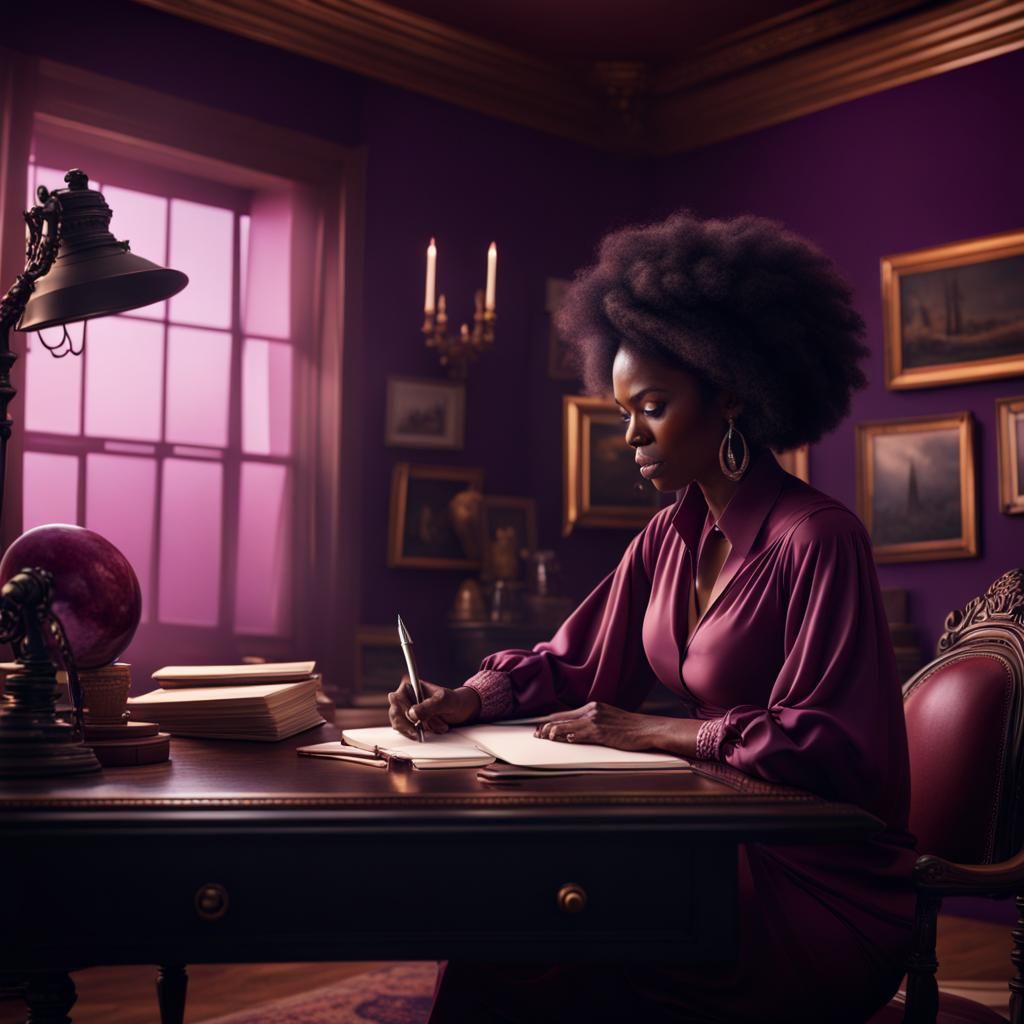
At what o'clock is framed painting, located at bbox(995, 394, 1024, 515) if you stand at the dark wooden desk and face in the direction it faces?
The framed painting is roughly at 7 o'clock from the dark wooden desk.

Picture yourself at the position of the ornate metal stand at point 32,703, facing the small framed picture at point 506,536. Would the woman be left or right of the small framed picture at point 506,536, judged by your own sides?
right

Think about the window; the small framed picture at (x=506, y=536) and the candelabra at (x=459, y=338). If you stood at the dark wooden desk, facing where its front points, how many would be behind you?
3

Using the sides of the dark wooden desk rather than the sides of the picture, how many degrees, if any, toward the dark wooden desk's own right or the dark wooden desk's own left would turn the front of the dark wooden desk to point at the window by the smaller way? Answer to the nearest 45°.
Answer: approximately 180°

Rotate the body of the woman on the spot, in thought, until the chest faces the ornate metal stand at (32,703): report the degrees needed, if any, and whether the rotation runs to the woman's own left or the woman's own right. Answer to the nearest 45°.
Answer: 0° — they already face it

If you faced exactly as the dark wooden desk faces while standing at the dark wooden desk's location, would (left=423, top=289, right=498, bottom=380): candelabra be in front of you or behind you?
behind

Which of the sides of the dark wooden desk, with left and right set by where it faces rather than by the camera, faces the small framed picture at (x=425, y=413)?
back

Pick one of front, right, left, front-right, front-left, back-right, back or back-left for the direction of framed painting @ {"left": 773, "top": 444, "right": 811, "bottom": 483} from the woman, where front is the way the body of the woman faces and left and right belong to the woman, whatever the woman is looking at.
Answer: back-right

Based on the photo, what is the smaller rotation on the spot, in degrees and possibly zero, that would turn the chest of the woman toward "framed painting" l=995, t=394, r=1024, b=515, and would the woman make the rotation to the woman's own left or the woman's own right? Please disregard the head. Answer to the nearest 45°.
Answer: approximately 135° to the woman's own right

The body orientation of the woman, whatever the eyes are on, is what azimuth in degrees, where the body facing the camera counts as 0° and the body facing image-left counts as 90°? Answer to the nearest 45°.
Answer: approximately 45°

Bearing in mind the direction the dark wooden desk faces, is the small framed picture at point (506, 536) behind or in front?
behind

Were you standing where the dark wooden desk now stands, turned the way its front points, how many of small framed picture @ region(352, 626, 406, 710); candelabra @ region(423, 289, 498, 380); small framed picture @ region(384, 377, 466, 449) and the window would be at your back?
4

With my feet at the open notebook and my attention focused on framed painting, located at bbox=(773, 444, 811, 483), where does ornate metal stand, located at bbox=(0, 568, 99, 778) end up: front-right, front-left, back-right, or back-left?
back-left
